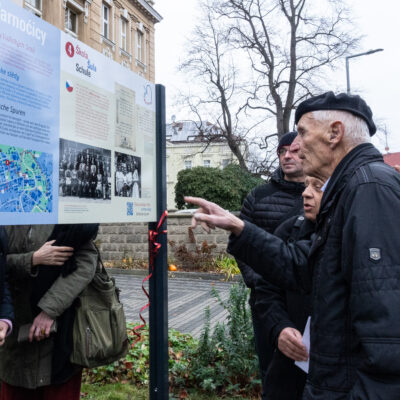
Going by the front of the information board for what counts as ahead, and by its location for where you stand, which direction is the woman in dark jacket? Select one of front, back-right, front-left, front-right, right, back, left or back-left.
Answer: front-left

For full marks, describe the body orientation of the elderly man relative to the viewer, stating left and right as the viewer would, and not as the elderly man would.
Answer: facing to the left of the viewer

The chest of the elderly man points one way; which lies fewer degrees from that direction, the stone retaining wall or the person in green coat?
the person in green coat

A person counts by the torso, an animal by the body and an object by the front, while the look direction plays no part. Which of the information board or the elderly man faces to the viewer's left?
the elderly man

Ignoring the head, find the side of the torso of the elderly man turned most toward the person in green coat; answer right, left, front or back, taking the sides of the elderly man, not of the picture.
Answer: front

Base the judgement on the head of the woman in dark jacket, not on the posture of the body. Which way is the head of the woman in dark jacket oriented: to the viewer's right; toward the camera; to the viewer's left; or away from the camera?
to the viewer's left

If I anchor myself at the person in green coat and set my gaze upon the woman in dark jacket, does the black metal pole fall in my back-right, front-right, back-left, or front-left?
front-left

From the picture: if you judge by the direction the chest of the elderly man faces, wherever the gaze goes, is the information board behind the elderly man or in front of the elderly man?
in front

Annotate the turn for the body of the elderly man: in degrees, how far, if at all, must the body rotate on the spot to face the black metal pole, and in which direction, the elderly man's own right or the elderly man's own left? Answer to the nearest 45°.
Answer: approximately 45° to the elderly man's own right

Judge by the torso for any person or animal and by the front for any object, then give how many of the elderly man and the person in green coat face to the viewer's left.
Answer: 1

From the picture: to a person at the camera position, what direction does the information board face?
facing the viewer and to the right of the viewer
